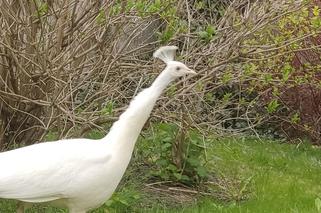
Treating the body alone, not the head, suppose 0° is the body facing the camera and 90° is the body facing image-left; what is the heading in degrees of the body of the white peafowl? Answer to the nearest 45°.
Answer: approximately 270°

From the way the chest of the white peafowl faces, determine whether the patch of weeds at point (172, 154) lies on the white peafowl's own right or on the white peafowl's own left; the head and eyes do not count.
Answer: on the white peafowl's own left

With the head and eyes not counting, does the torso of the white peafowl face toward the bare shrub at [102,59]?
no
